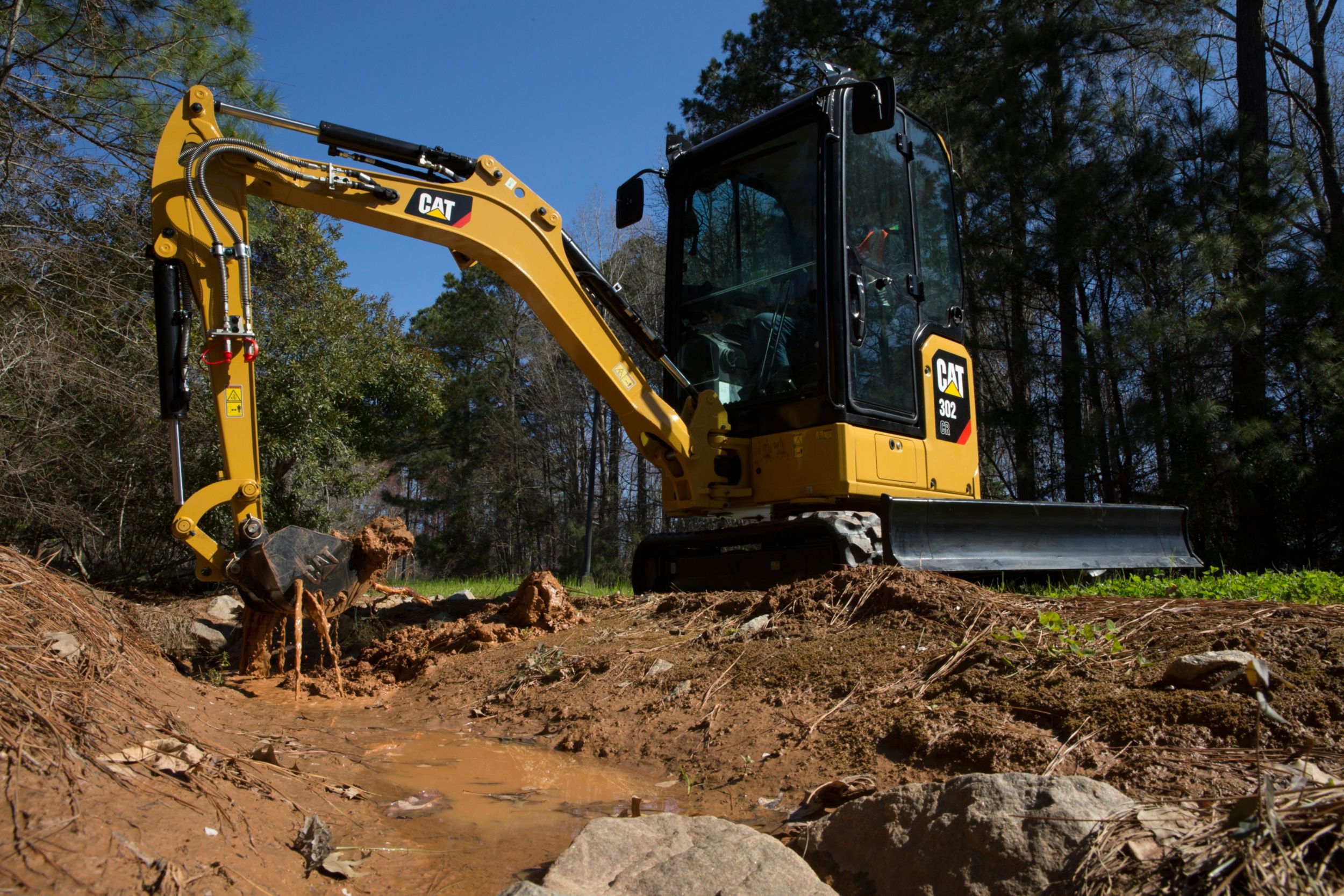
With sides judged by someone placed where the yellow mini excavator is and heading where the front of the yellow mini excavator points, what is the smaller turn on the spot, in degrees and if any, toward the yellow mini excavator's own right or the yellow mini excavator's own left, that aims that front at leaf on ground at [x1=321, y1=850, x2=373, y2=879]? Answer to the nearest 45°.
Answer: approximately 45° to the yellow mini excavator's own left

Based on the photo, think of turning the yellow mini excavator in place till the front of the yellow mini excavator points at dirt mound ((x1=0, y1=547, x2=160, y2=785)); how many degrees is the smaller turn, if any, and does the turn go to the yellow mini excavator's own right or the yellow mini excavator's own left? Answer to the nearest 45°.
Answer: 0° — it already faces it

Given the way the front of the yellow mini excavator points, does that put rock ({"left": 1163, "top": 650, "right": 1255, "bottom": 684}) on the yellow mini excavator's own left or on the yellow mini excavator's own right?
on the yellow mini excavator's own left

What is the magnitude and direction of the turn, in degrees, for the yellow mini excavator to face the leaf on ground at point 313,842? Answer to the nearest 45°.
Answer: approximately 45° to its left

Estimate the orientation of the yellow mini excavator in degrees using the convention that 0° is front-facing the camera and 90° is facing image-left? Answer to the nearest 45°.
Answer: approximately 45°

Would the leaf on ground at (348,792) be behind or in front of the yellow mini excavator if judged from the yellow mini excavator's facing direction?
in front

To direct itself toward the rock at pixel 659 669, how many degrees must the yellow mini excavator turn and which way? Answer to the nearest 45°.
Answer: approximately 45° to its left
